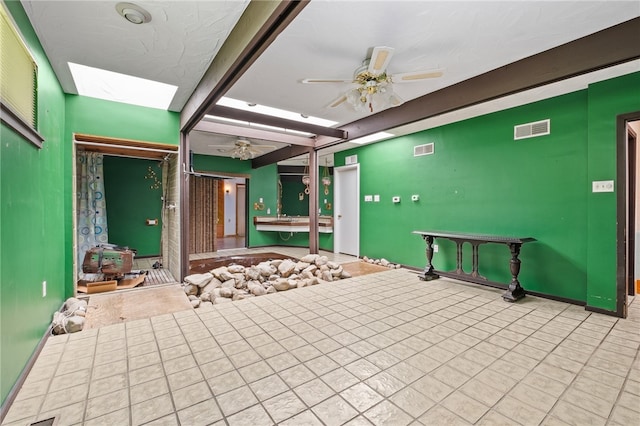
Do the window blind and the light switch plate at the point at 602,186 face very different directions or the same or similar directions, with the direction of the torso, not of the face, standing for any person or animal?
very different directions

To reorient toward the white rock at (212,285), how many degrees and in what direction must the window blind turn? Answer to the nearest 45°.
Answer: approximately 45° to its left

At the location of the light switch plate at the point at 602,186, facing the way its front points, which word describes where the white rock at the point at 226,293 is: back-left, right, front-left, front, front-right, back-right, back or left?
front-right

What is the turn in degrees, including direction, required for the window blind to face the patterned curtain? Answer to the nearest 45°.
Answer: approximately 90° to its left

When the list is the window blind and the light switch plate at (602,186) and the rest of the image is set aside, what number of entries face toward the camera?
1

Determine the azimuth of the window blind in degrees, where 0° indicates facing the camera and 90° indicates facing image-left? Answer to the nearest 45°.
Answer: approximately 270°
